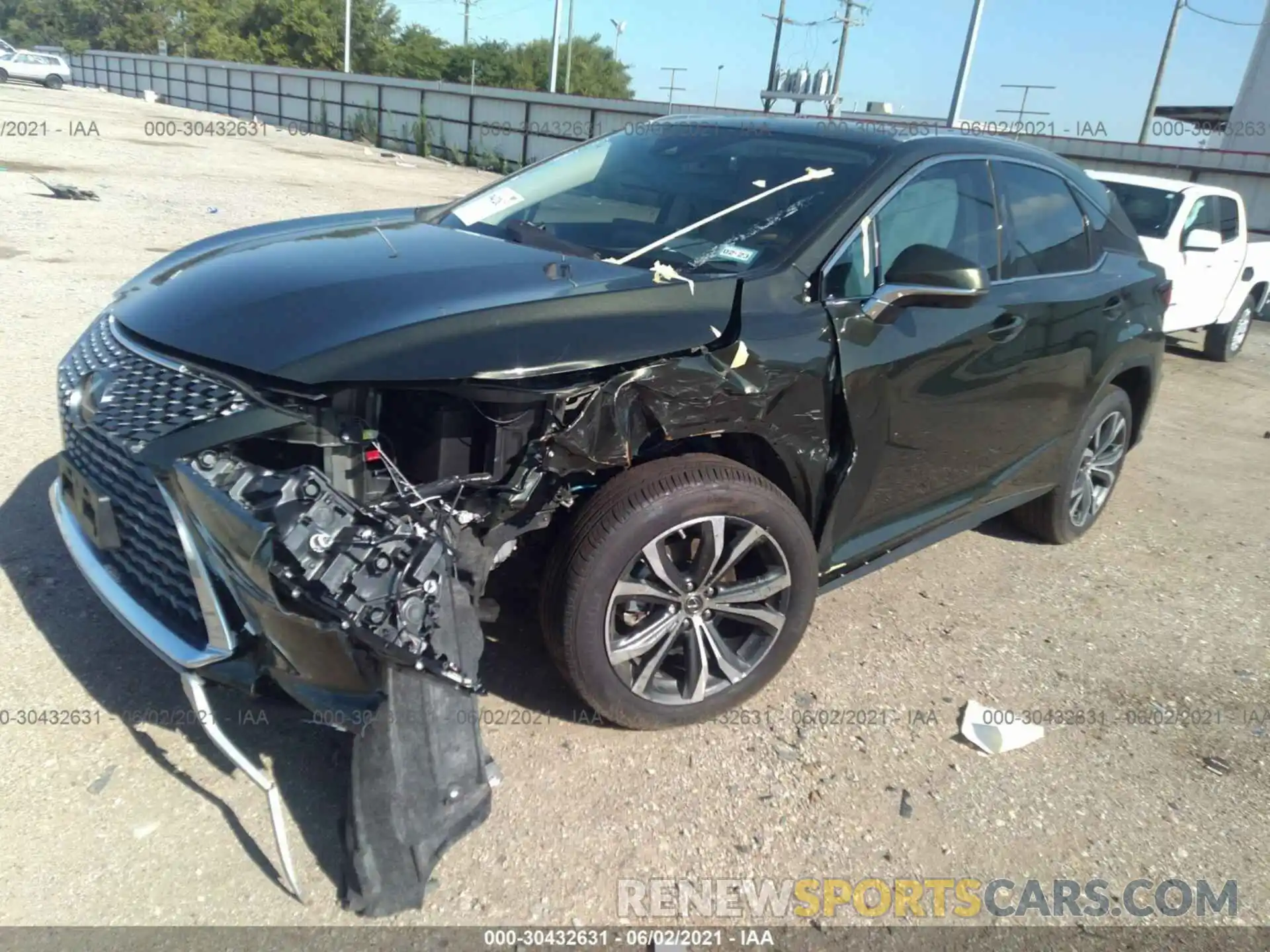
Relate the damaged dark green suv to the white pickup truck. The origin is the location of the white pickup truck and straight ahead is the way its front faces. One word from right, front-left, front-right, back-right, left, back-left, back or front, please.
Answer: front-left

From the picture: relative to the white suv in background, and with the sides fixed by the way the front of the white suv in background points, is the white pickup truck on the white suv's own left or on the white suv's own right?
on the white suv's own left

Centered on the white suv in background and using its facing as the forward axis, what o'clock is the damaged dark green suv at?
The damaged dark green suv is roughly at 9 o'clock from the white suv in background.

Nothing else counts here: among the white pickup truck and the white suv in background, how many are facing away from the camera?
0

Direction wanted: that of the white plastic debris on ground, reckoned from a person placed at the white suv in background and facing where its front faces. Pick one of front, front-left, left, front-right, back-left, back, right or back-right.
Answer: left

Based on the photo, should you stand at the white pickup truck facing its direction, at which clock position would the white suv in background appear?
The white suv in background is roughly at 2 o'clock from the white pickup truck.

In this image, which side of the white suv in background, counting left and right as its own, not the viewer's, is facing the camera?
left

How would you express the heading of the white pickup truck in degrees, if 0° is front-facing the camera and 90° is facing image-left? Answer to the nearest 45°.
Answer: approximately 45°

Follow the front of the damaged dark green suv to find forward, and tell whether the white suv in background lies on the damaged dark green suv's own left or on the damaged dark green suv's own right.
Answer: on the damaged dark green suv's own right

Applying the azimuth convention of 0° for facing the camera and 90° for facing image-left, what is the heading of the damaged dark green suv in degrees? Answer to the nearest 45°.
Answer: approximately 45°
